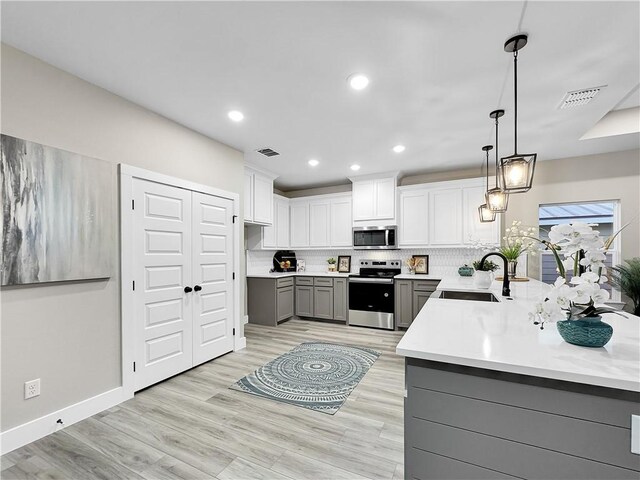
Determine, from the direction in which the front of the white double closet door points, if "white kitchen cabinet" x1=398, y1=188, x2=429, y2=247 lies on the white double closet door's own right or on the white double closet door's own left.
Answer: on the white double closet door's own left

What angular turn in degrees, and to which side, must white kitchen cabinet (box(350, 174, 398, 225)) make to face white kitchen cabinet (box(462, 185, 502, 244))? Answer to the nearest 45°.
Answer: approximately 90° to its left

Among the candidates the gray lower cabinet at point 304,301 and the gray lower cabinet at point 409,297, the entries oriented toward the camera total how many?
2

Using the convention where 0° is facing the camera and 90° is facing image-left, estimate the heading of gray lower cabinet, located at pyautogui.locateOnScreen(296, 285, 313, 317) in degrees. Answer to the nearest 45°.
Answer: approximately 0°

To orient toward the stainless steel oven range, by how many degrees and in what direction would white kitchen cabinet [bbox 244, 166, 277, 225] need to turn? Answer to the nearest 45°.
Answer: approximately 45° to its left

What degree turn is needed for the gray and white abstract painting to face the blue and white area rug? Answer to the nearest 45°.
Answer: approximately 45° to its left

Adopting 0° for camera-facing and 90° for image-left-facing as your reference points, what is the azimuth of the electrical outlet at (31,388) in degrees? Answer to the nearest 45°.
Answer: approximately 315°

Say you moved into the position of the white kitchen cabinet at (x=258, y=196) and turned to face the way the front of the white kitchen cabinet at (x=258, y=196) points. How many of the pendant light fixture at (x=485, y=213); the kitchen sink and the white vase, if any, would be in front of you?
3

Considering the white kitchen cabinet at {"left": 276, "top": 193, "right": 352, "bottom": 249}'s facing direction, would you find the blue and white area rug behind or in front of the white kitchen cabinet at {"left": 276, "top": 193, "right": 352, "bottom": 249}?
in front

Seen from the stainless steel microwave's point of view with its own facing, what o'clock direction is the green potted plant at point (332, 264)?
The green potted plant is roughly at 4 o'clock from the stainless steel microwave.

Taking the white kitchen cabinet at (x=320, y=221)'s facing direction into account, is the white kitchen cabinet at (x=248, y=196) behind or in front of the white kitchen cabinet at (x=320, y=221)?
in front

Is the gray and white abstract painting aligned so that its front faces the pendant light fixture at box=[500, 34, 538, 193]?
yes

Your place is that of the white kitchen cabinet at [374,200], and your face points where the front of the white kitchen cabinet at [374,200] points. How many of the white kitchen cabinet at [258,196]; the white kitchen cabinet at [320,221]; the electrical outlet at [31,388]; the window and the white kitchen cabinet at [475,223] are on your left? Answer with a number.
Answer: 2
